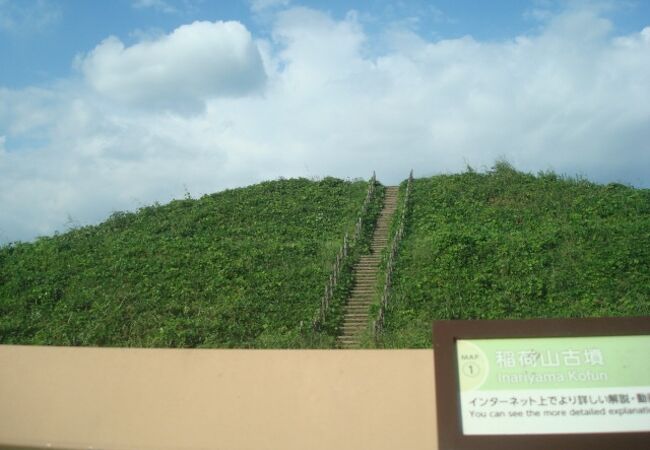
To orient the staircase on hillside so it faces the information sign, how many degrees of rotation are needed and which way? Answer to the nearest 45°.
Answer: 0° — it already faces it

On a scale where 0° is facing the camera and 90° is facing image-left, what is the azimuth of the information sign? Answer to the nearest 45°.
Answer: approximately 0°

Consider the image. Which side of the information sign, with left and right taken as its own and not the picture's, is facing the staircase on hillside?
back

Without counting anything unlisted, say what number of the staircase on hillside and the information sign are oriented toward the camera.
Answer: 2
